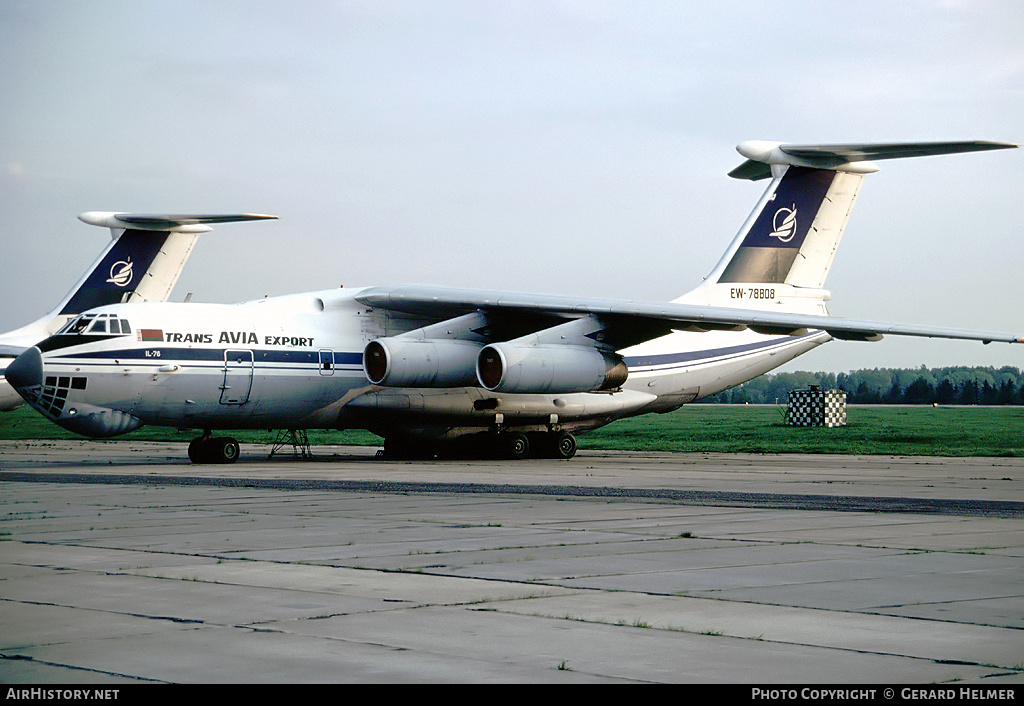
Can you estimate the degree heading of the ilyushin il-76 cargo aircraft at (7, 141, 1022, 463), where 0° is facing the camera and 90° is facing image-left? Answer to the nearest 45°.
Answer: approximately 45°

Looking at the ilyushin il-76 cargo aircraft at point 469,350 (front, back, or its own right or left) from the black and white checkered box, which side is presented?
back
